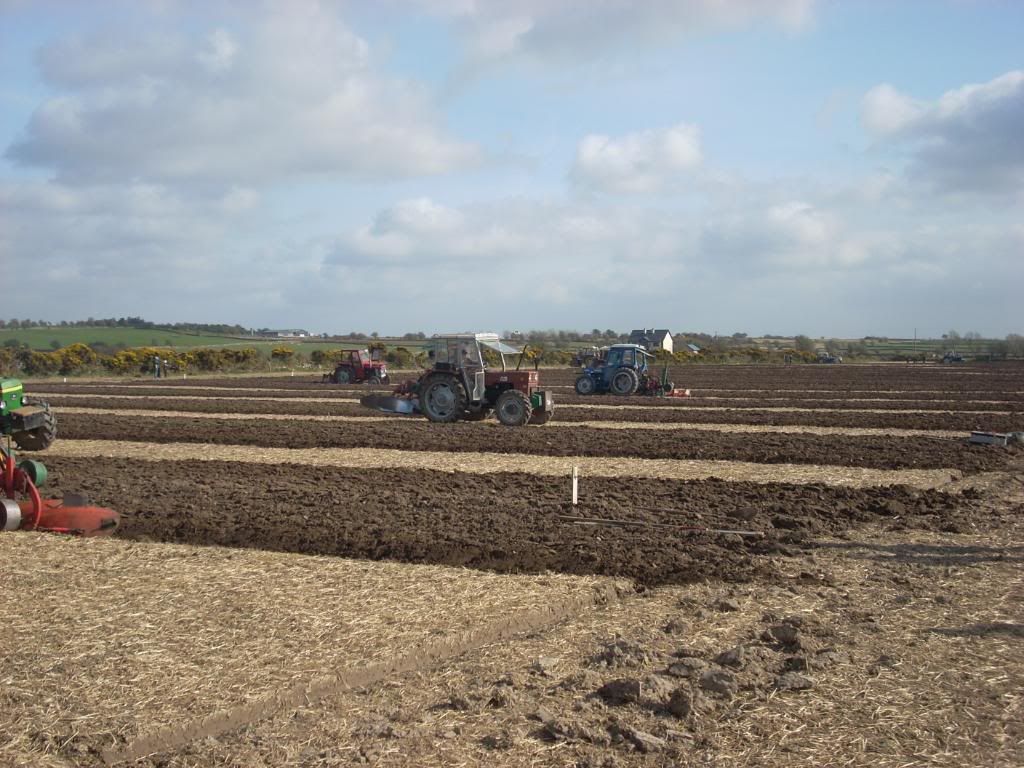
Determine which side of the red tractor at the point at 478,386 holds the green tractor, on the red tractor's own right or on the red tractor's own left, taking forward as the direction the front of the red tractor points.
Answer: on the red tractor's own right

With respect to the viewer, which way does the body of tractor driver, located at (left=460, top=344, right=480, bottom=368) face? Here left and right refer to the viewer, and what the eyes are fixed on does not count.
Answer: facing to the right of the viewer

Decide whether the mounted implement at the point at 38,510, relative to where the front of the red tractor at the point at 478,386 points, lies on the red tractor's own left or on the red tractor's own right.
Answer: on the red tractor's own right

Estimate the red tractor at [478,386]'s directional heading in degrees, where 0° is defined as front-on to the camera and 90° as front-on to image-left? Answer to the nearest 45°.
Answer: approximately 315°

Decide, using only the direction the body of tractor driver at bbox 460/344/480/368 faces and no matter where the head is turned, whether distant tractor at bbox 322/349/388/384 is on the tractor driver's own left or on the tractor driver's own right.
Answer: on the tractor driver's own left

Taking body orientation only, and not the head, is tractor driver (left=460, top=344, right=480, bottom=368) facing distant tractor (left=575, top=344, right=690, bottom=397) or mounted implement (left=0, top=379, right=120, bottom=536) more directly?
the distant tractor

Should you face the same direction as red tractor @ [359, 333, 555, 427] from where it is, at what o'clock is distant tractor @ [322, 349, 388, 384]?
The distant tractor is roughly at 7 o'clock from the red tractor.

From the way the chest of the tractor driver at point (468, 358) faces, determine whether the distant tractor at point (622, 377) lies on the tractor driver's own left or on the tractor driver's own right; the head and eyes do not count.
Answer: on the tractor driver's own left
